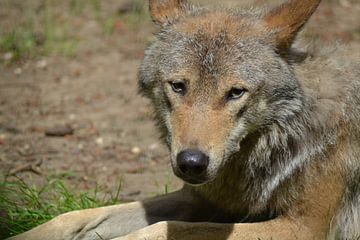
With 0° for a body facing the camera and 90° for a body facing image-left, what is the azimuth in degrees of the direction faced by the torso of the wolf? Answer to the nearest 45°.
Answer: approximately 45°

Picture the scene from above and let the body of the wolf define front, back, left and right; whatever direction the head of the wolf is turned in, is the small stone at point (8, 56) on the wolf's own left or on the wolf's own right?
on the wolf's own right

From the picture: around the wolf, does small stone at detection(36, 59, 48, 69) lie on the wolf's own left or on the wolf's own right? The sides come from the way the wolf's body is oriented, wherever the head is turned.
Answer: on the wolf's own right

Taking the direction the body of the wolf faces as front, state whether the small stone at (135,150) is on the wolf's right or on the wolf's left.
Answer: on the wolf's right
